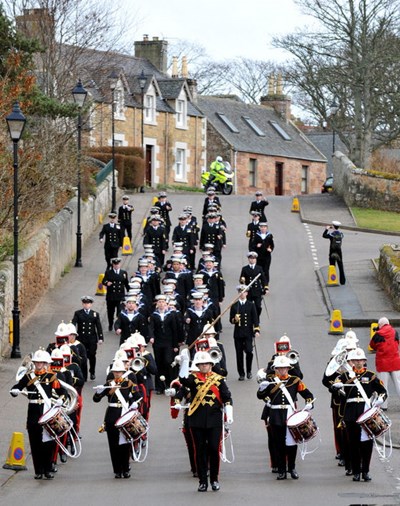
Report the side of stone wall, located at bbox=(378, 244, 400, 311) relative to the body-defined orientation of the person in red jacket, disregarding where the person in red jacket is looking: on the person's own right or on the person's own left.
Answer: on the person's own right

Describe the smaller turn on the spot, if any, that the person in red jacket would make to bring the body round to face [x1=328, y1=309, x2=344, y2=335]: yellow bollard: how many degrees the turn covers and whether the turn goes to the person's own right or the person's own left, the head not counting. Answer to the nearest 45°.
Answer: approximately 45° to the person's own right

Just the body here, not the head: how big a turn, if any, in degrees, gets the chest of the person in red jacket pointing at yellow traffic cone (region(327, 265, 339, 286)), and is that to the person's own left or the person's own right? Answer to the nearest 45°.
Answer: approximately 45° to the person's own right

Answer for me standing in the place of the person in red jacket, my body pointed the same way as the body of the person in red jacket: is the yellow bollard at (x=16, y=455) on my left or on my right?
on my left

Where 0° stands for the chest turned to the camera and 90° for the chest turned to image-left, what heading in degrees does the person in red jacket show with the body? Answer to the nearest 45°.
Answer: approximately 135°
